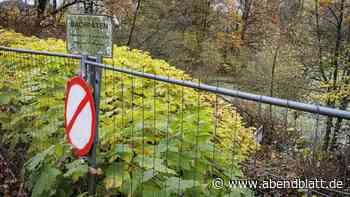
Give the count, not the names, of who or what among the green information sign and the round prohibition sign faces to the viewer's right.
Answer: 0

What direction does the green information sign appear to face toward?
toward the camera

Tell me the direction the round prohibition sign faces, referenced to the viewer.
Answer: facing the viewer and to the left of the viewer
